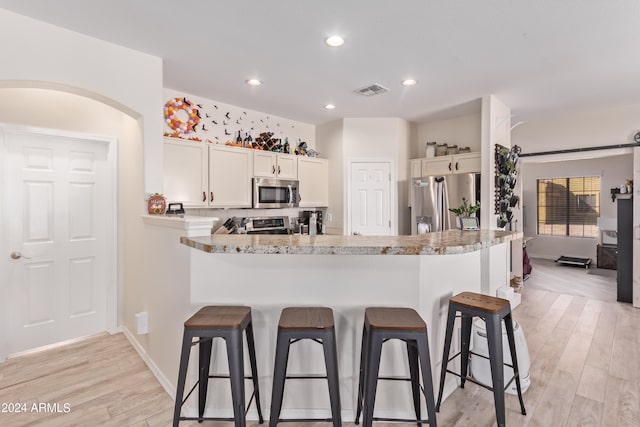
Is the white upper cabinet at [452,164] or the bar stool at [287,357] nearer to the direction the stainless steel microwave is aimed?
the bar stool

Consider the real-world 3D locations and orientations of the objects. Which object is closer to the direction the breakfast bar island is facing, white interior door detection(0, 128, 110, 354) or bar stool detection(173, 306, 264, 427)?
the bar stool

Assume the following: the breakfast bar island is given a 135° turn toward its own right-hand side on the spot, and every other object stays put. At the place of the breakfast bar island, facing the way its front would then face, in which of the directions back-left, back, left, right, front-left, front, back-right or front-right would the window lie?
right

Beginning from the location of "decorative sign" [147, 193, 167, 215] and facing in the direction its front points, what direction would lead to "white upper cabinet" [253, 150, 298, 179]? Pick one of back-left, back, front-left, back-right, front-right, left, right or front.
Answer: back-left

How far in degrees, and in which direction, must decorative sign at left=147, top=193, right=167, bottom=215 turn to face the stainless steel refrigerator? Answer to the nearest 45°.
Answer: approximately 90° to its left

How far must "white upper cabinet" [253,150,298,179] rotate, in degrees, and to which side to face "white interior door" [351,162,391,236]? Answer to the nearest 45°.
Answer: approximately 90° to its left

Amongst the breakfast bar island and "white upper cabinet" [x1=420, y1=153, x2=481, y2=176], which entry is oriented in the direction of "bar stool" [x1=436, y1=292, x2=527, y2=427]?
the white upper cabinet
